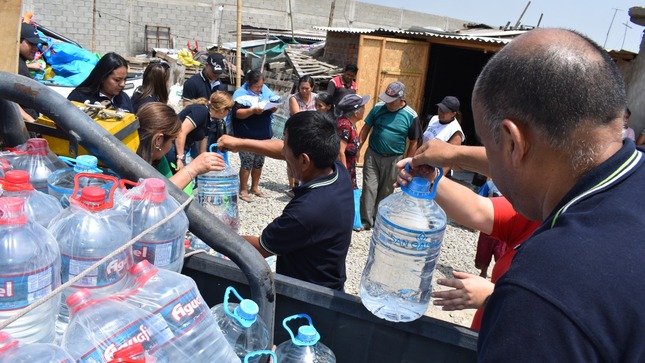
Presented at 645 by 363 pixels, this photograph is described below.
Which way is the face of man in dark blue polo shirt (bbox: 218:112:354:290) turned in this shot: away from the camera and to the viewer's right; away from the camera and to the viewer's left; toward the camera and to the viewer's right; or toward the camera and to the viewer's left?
away from the camera and to the viewer's left

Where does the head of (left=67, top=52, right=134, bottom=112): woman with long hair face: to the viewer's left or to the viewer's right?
to the viewer's right

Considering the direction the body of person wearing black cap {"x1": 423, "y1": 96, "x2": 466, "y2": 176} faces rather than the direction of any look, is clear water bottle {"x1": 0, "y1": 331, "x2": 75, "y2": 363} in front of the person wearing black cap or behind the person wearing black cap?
in front

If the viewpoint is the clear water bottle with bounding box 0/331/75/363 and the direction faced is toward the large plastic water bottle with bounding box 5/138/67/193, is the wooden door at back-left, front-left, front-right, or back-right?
front-right

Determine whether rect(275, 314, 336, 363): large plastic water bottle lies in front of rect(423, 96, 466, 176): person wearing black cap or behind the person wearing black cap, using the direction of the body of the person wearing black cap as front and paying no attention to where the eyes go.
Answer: in front

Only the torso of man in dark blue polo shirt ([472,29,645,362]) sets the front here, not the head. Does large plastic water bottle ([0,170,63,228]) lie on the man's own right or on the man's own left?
on the man's own left

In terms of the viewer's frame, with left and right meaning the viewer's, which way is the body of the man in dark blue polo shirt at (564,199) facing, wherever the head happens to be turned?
facing away from the viewer and to the left of the viewer

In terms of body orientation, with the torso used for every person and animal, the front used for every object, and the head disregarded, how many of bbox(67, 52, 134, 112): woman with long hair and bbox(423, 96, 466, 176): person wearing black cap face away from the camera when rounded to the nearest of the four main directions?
0

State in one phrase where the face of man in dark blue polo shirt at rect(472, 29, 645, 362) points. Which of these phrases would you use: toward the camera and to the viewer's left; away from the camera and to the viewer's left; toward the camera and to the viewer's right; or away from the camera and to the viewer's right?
away from the camera and to the viewer's left

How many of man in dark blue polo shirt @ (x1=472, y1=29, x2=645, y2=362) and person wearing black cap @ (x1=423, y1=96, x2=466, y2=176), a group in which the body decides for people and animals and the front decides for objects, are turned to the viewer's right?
0

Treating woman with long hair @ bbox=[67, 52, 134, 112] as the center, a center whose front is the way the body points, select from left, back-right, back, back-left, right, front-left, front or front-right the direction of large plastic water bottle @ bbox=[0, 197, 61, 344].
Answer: front-right

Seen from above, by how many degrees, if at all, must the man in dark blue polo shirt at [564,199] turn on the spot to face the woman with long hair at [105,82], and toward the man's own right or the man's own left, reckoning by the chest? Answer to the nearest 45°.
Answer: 0° — they already face them

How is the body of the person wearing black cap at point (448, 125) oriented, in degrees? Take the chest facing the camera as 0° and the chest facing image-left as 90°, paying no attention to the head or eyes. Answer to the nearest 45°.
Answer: approximately 45°

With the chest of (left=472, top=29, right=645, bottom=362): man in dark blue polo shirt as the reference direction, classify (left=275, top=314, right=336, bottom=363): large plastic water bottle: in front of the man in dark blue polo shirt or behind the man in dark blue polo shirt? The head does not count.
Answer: in front

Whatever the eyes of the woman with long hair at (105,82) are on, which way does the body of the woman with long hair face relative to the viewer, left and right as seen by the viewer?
facing the viewer and to the right of the viewer
